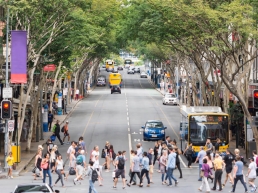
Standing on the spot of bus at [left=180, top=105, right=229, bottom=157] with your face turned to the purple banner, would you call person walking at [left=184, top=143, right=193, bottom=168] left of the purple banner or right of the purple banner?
left

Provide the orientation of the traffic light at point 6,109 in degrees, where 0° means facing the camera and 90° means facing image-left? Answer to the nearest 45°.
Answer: approximately 0°
